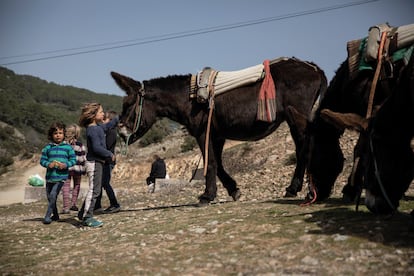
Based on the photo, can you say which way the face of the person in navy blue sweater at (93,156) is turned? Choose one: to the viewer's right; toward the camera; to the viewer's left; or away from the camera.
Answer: to the viewer's right

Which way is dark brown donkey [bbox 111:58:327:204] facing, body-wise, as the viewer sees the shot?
to the viewer's left

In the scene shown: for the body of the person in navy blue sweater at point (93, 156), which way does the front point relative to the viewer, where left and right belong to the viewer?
facing to the right of the viewer

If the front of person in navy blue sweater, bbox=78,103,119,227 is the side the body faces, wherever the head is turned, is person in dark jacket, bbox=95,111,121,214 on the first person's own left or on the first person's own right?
on the first person's own left

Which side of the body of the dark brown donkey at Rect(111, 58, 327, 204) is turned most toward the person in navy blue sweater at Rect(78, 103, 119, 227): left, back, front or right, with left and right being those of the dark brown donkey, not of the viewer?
front

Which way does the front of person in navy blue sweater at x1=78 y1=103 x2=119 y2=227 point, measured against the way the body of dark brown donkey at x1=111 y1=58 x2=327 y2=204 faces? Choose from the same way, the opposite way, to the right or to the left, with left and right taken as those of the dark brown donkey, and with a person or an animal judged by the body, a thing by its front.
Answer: the opposite way

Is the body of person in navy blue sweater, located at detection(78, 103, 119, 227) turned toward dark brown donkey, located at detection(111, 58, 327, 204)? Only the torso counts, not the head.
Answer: yes

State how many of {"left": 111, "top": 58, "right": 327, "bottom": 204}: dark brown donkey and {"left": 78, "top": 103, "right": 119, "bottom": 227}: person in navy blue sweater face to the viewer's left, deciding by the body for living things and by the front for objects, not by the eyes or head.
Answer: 1

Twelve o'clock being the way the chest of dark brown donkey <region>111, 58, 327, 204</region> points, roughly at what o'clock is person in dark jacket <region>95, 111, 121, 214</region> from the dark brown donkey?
The person in dark jacket is roughly at 1 o'clock from the dark brown donkey.
